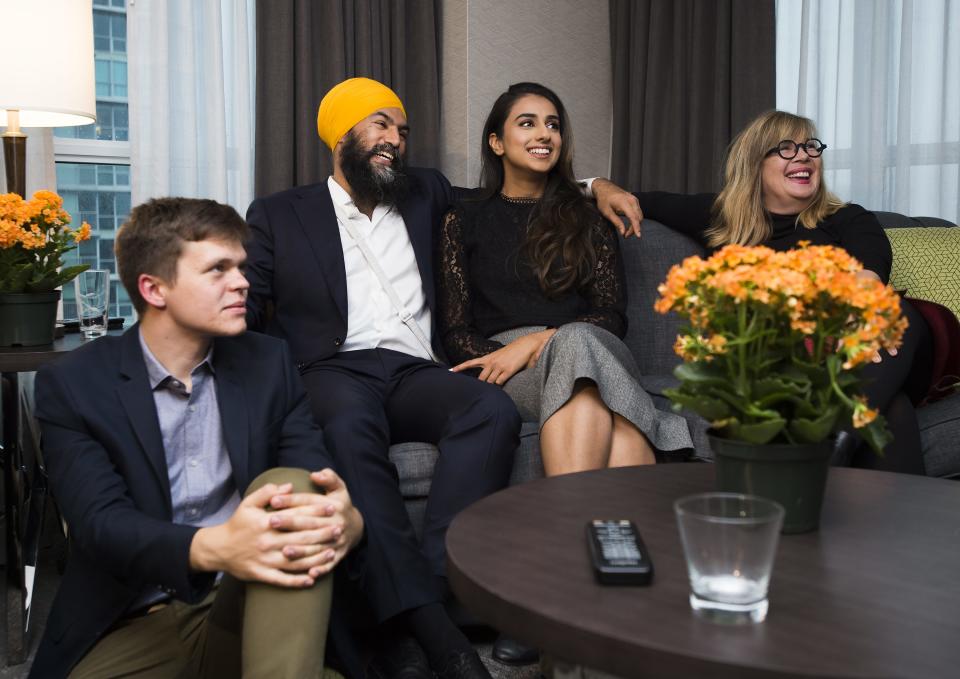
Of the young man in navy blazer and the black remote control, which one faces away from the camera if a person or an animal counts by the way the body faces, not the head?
the black remote control

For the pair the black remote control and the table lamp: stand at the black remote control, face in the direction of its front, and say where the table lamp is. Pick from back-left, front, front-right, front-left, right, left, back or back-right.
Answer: front-left

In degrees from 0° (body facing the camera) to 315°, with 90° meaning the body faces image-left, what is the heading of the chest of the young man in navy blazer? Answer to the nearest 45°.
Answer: approximately 315°

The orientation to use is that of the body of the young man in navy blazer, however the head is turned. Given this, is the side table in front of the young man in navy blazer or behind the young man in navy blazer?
behind

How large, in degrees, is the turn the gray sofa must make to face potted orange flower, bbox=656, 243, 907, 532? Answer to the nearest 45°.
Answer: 0° — it already faces it

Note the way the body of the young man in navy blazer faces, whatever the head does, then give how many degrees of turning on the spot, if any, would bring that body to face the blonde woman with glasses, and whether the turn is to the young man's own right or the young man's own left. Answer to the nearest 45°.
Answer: approximately 90° to the young man's own left

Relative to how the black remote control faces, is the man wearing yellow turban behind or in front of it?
in front

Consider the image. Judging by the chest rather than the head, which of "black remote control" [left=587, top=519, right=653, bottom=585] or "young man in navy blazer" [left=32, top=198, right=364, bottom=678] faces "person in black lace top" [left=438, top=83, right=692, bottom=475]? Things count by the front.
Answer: the black remote control

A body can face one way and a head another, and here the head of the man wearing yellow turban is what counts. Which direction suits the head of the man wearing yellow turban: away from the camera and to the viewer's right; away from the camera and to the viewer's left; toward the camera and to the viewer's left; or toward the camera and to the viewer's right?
toward the camera and to the viewer's right

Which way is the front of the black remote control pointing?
away from the camera

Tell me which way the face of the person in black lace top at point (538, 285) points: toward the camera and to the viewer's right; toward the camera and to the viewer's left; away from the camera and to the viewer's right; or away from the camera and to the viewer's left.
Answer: toward the camera and to the viewer's right

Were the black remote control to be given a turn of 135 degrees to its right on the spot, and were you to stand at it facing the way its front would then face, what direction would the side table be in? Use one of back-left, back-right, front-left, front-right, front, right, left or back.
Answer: back

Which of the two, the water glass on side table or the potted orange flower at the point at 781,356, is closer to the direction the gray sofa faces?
the potted orange flower

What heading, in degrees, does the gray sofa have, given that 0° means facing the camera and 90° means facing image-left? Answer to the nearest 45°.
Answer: approximately 0°
